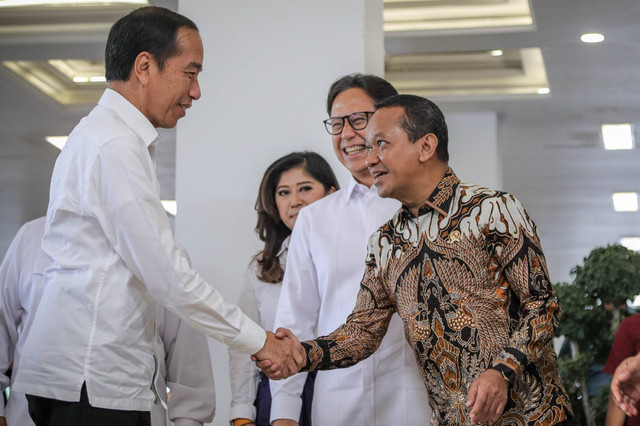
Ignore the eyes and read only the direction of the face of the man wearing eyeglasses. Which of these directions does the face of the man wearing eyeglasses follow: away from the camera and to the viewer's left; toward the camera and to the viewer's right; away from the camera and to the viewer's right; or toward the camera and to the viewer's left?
toward the camera and to the viewer's left

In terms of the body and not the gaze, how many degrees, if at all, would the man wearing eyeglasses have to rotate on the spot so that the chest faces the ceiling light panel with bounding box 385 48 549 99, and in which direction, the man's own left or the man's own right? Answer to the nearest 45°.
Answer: approximately 180°

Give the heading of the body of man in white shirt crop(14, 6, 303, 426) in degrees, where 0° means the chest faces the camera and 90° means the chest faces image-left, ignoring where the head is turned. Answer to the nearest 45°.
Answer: approximately 270°

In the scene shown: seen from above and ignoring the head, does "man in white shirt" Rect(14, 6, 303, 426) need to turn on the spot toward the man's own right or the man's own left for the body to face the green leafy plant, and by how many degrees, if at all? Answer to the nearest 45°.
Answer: approximately 45° to the man's own left

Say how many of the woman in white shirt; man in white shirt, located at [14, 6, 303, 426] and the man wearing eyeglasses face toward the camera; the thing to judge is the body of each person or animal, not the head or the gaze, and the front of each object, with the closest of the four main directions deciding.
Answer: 2

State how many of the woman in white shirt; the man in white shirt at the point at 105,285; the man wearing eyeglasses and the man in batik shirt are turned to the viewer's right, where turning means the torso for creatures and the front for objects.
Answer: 1

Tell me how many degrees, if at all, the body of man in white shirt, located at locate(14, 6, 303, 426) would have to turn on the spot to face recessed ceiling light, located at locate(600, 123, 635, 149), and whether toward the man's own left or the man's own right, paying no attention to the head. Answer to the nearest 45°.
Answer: approximately 45° to the man's own left

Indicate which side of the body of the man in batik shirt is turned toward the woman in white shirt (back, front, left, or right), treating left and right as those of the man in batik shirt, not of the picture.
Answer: right

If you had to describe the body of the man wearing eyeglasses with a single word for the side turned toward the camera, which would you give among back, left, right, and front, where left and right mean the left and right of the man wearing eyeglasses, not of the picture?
front

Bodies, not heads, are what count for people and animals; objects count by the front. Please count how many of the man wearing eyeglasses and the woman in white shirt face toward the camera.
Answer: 2

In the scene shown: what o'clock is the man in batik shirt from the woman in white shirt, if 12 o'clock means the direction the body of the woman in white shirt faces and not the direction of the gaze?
The man in batik shirt is roughly at 11 o'clock from the woman in white shirt.

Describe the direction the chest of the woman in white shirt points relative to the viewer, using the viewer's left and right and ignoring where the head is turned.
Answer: facing the viewer

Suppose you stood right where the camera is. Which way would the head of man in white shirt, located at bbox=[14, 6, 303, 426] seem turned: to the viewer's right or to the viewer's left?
to the viewer's right

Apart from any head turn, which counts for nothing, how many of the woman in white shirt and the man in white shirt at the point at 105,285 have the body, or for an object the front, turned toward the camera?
1

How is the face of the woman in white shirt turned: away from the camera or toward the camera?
toward the camera

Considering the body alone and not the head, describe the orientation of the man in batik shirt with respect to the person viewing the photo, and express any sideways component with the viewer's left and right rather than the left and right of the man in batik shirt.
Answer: facing the viewer and to the left of the viewer

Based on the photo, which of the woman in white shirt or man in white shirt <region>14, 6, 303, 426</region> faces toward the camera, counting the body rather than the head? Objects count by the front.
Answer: the woman in white shirt
